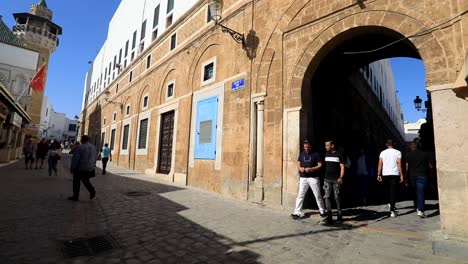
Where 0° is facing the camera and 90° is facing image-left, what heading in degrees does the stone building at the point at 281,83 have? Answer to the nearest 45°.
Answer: approximately 45°

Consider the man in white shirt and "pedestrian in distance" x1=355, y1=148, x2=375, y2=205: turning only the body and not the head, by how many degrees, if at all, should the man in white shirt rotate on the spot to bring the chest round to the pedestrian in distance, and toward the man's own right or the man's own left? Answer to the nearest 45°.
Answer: approximately 45° to the man's own left

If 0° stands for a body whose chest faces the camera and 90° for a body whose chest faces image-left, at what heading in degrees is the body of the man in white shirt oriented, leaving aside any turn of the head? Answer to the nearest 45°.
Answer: approximately 180°

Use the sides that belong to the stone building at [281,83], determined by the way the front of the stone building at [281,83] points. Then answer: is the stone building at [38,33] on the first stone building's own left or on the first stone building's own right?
on the first stone building's own right

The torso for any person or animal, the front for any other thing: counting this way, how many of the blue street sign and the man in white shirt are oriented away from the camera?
1

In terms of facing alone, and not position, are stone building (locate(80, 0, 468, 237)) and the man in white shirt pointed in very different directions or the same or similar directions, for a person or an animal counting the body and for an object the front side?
very different directions

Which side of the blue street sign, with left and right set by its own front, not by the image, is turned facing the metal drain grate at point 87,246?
front

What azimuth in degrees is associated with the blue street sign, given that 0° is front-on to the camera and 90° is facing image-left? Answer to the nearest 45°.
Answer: approximately 45°

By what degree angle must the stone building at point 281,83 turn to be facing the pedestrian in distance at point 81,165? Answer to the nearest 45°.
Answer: approximately 45° to its right

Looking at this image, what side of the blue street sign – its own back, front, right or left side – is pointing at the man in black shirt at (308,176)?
left

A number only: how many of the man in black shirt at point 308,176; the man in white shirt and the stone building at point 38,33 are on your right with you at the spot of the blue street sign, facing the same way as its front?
1

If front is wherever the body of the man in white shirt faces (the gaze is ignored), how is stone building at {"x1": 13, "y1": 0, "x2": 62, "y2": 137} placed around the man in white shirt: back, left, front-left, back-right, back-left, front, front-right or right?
left

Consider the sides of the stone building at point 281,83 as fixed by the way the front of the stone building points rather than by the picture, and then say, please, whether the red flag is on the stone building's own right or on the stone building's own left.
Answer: on the stone building's own right
